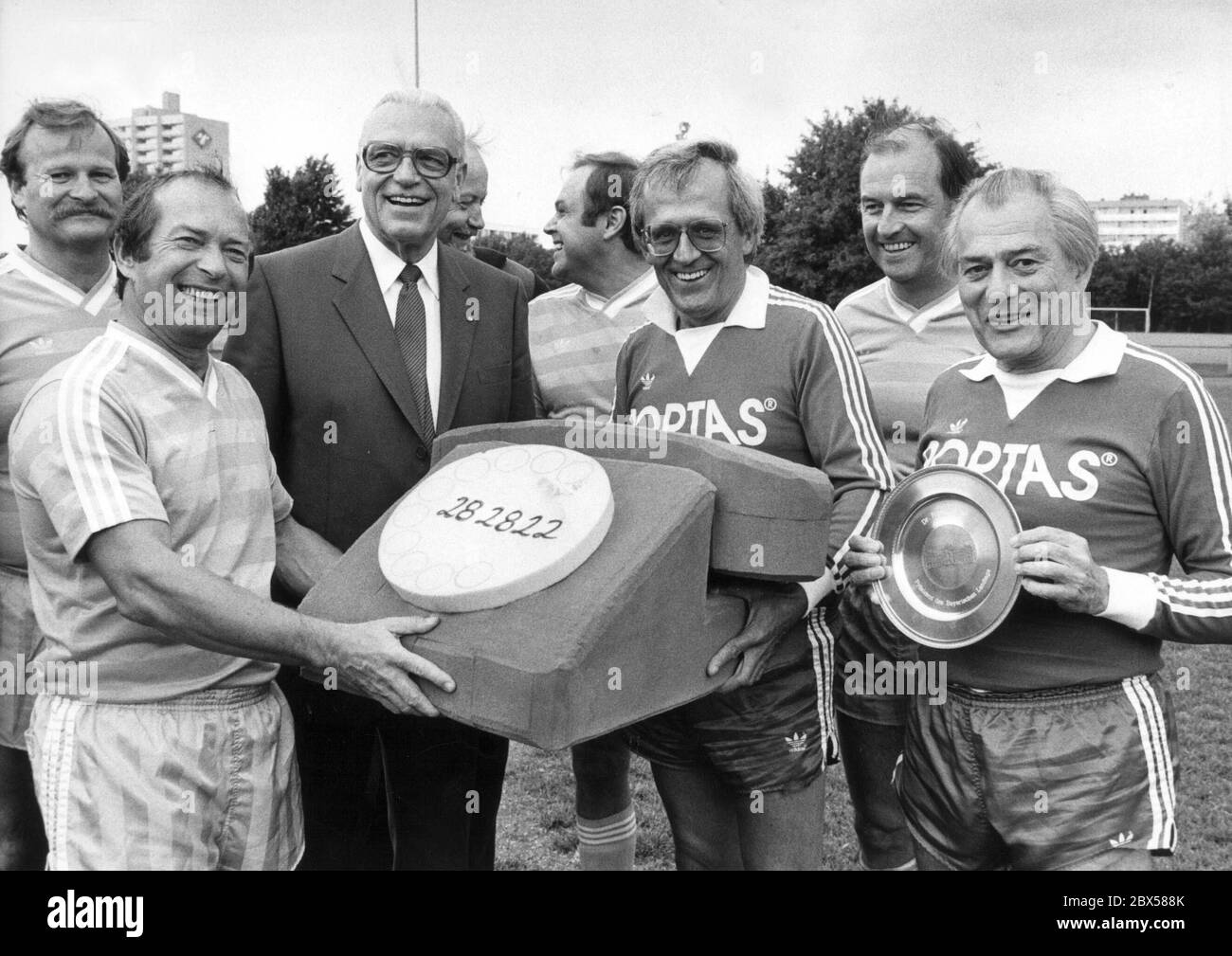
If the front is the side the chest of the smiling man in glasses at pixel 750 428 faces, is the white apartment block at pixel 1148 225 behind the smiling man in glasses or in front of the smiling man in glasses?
behind

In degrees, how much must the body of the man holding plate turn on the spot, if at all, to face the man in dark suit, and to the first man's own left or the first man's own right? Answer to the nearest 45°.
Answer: approximately 45° to the first man's own right

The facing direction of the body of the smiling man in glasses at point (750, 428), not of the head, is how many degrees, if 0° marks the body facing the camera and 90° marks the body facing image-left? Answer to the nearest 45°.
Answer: approximately 45°

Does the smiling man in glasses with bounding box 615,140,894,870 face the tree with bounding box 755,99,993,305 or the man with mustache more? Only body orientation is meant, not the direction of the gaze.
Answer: the man with mustache

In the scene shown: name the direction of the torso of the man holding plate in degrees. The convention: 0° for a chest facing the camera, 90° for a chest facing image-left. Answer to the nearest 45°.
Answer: approximately 45°

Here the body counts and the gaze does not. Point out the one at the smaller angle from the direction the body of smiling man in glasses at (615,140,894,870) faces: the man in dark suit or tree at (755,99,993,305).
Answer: the man in dark suit

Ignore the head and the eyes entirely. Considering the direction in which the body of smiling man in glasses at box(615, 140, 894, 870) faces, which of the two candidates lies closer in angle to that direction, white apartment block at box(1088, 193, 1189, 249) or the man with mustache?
the man with mustache

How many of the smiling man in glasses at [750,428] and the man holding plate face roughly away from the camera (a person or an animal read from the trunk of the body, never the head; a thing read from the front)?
0
